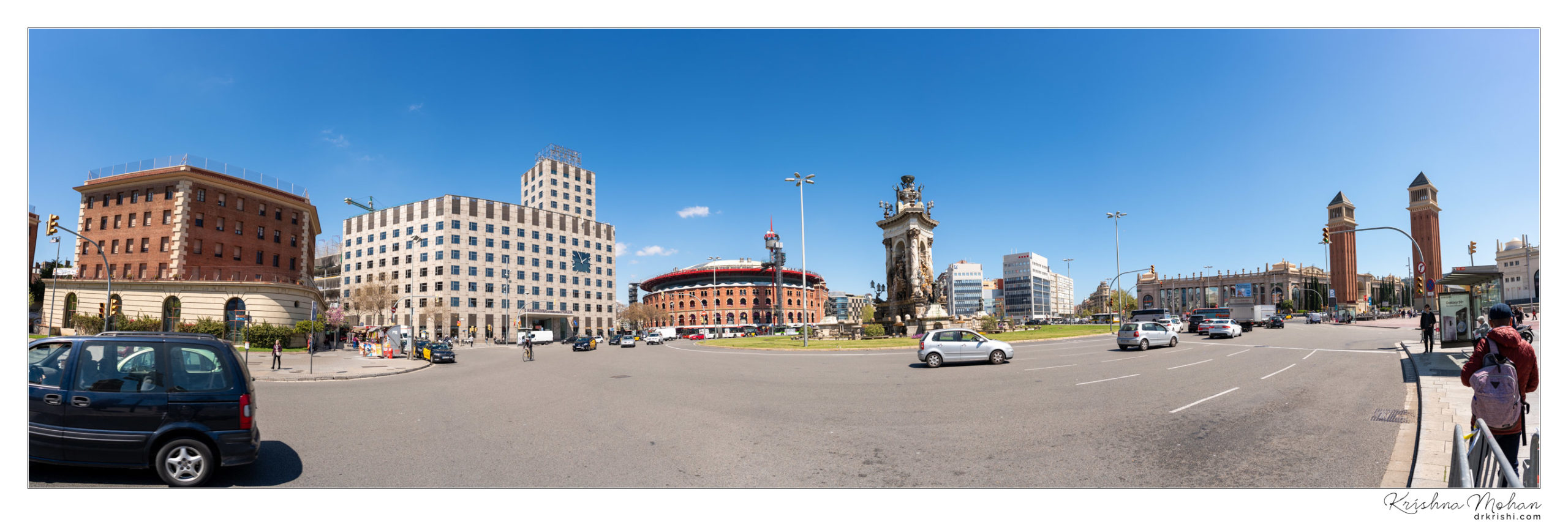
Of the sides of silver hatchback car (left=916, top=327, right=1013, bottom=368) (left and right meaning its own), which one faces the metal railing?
right

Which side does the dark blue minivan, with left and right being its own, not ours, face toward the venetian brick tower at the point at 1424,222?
back

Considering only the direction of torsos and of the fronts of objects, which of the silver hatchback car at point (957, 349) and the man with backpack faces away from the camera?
the man with backpack

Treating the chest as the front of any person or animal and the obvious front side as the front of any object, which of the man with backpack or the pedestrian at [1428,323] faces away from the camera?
the man with backpack

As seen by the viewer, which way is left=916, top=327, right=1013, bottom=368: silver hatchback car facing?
to the viewer's right

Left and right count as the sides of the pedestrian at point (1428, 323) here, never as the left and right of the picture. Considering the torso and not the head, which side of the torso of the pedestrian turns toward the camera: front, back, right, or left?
front

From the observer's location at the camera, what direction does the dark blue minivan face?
facing to the left of the viewer

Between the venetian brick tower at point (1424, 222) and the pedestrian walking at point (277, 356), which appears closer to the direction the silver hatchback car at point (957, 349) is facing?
the venetian brick tower

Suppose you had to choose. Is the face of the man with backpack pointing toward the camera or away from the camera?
away from the camera

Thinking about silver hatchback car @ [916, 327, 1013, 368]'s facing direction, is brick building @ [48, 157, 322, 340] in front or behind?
behind

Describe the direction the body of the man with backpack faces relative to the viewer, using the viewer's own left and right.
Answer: facing away from the viewer

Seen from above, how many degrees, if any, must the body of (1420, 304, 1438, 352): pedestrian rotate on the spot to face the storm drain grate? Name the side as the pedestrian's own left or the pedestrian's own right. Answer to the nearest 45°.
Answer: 0° — they already face it
